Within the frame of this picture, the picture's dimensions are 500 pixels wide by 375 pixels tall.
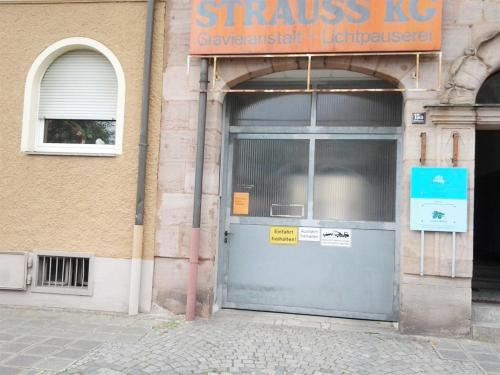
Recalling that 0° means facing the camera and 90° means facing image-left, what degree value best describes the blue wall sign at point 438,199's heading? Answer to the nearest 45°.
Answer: approximately 0°

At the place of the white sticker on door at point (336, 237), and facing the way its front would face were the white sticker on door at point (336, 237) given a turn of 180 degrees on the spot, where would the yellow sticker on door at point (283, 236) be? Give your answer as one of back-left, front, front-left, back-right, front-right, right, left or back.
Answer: left

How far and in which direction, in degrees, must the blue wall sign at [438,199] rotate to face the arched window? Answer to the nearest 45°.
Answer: approximately 90° to its right
